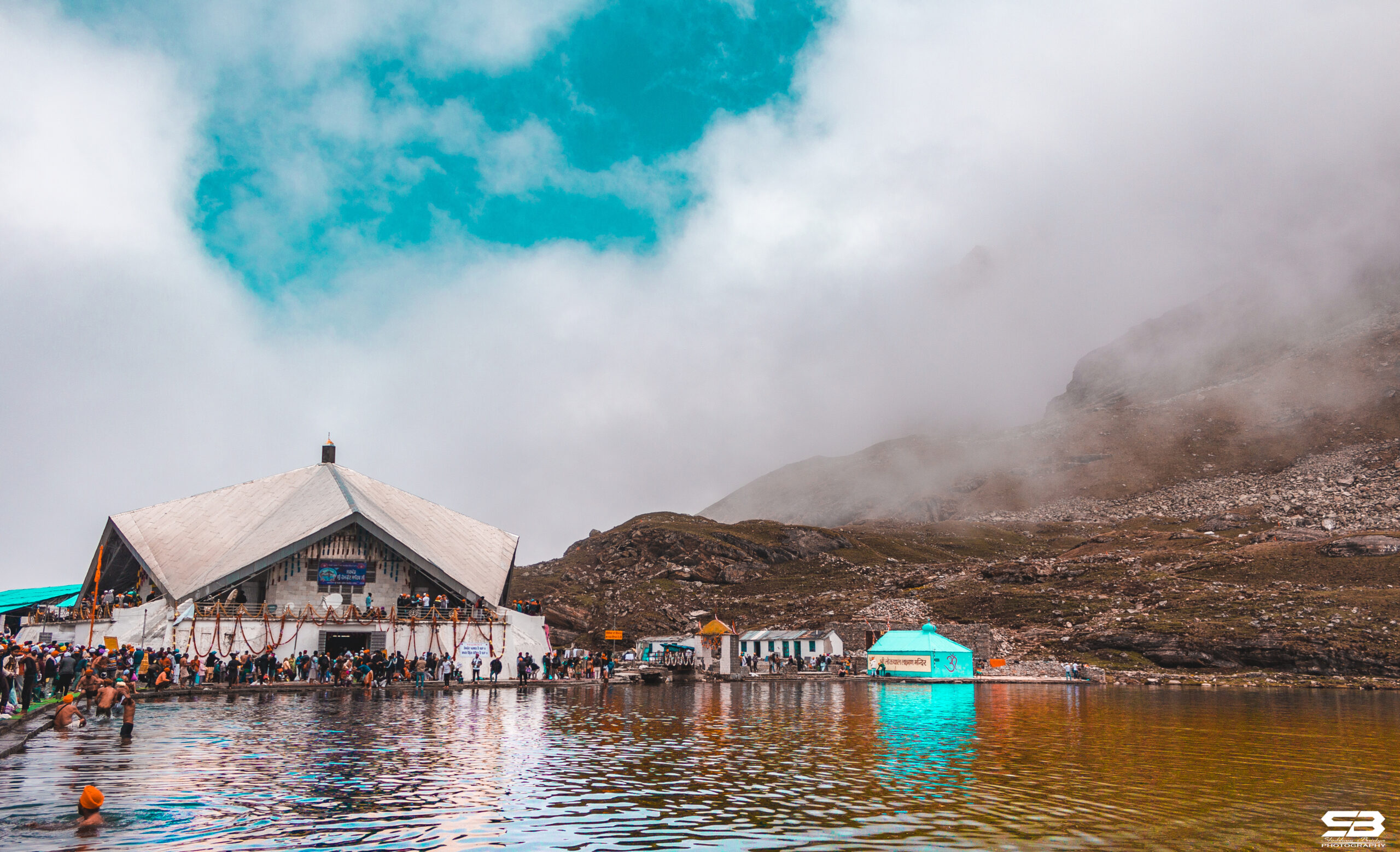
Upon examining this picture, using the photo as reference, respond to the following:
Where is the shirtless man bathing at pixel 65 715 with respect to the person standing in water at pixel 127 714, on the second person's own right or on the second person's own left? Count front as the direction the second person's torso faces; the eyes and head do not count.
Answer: on the second person's own right
